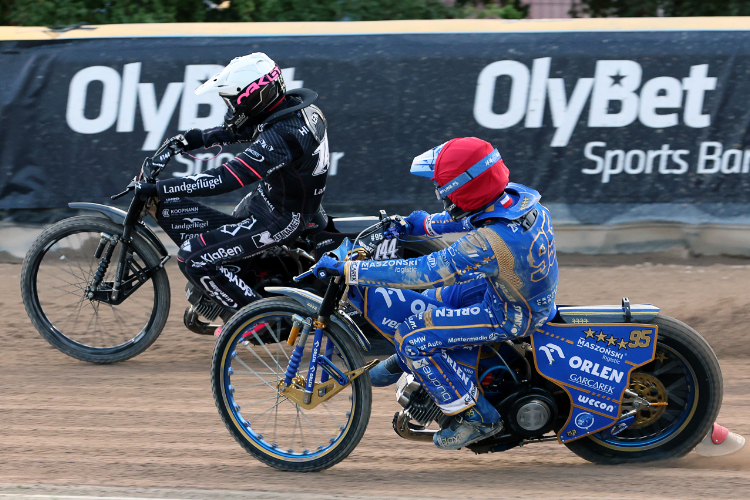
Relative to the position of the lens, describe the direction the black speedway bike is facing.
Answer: facing to the left of the viewer

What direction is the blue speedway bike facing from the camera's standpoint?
to the viewer's left

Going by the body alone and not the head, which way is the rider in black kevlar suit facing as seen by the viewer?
to the viewer's left

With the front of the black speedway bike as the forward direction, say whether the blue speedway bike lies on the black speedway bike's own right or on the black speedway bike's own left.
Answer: on the black speedway bike's own left

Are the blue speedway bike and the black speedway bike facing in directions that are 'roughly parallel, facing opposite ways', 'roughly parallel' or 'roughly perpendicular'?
roughly parallel

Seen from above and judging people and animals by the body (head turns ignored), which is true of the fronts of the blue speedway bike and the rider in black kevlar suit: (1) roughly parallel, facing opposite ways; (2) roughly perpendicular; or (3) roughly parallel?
roughly parallel

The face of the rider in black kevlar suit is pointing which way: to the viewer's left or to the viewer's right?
to the viewer's left

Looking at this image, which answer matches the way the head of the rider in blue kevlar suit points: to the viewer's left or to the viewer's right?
to the viewer's left

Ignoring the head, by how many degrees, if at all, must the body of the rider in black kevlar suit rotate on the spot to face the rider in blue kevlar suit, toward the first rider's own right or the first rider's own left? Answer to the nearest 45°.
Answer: approximately 135° to the first rider's own left

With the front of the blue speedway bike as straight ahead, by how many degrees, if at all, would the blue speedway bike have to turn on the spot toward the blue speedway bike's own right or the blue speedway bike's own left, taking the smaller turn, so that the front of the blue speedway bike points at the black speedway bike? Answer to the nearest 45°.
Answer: approximately 45° to the blue speedway bike's own right
